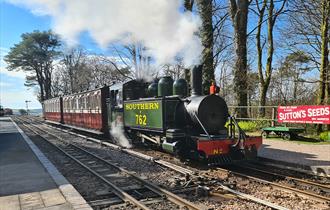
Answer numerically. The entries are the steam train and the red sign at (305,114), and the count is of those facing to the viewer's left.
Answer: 0

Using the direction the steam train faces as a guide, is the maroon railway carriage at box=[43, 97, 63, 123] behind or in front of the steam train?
behind

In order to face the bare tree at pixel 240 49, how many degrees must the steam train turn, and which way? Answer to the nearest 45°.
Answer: approximately 90° to its left

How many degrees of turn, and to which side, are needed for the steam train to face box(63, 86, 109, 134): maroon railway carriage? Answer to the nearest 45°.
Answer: approximately 180°

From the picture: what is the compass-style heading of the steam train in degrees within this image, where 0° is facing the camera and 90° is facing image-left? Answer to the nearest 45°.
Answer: approximately 315°

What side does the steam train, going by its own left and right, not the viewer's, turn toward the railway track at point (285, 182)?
front

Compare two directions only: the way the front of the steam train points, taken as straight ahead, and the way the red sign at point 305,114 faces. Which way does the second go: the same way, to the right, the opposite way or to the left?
to the right

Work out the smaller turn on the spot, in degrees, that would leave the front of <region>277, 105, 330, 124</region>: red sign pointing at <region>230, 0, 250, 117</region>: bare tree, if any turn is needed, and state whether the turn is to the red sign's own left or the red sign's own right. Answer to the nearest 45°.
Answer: approximately 135° to the red sign's own right

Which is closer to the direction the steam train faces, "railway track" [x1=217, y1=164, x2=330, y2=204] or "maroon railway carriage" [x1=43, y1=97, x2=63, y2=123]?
the railway track

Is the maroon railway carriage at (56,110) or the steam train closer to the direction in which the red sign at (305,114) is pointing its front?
the steam train

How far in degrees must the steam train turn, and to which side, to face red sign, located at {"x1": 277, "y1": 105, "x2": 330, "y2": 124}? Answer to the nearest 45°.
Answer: approximately 90° to its left

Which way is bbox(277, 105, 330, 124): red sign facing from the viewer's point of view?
toward the camera

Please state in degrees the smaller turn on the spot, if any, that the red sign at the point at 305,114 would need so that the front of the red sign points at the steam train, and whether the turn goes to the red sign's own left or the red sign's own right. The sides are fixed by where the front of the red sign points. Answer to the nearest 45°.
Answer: approximately 45° to the red sign's own right
